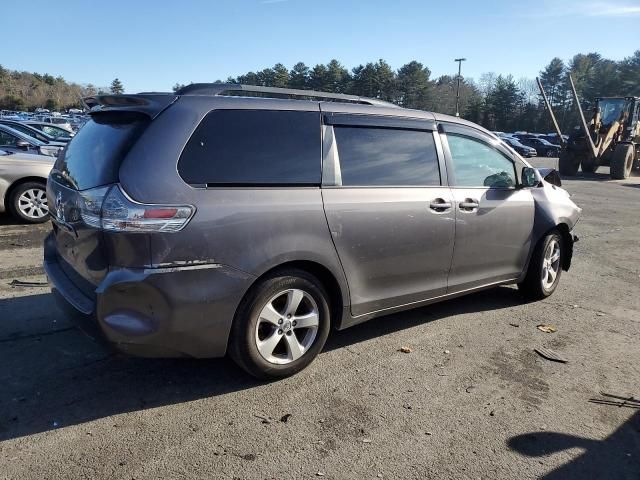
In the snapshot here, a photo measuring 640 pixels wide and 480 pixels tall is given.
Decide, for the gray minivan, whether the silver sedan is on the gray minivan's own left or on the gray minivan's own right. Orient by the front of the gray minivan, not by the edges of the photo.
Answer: on the gray minivan's own left

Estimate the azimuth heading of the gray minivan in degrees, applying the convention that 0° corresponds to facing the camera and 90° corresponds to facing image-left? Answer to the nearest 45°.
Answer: approximately 225°
